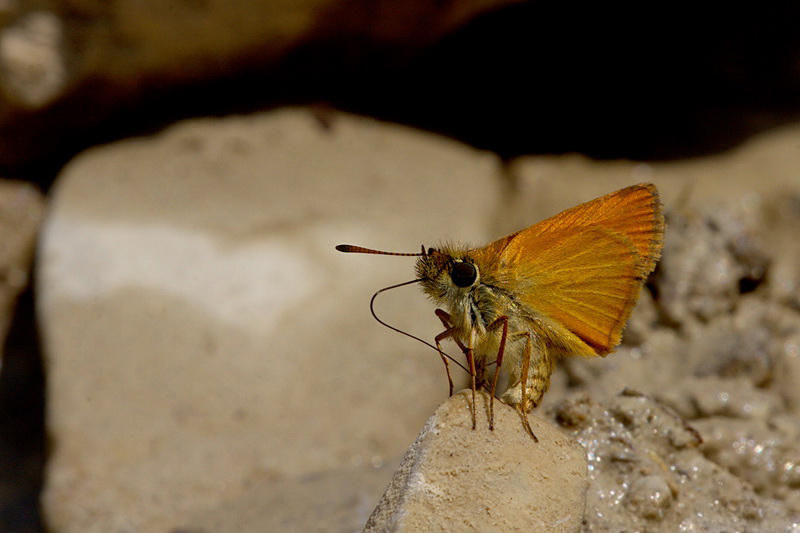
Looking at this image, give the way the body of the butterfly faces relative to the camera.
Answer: to the viewer's left
